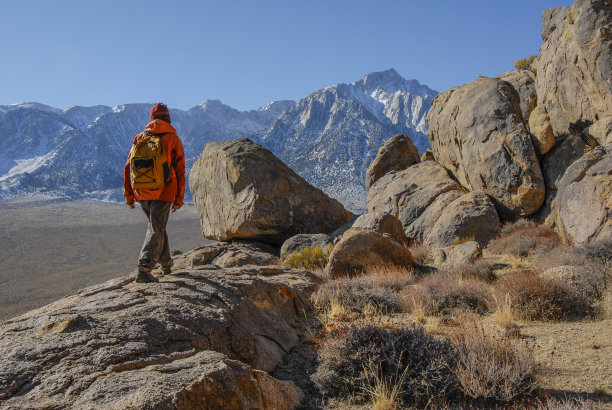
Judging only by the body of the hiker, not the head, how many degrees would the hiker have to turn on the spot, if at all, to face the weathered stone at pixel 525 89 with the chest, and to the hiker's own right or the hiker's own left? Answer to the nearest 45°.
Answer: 0° — they already face it

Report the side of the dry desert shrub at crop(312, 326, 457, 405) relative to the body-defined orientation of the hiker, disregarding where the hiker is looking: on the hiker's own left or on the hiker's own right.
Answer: on the hiker's own right

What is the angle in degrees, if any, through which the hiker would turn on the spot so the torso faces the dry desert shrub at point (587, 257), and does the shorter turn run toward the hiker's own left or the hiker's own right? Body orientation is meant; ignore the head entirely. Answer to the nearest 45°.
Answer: approximately 45° to the hiker's own right

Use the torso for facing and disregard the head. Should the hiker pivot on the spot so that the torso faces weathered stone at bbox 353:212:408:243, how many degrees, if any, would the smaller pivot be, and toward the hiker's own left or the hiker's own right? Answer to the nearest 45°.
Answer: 0° — they already face it

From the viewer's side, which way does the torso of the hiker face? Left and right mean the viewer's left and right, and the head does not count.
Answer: facing away from the viewer and to the right of the viewer

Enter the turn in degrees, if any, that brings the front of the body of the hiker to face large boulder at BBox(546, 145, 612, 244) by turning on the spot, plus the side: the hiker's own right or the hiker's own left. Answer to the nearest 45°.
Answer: approximately 45° to the hiker's own right

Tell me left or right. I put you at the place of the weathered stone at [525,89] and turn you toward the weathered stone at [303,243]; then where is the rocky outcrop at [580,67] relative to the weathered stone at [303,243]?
left

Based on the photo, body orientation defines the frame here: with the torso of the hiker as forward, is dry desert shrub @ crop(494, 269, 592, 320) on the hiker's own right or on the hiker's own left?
on the hiker's own right
